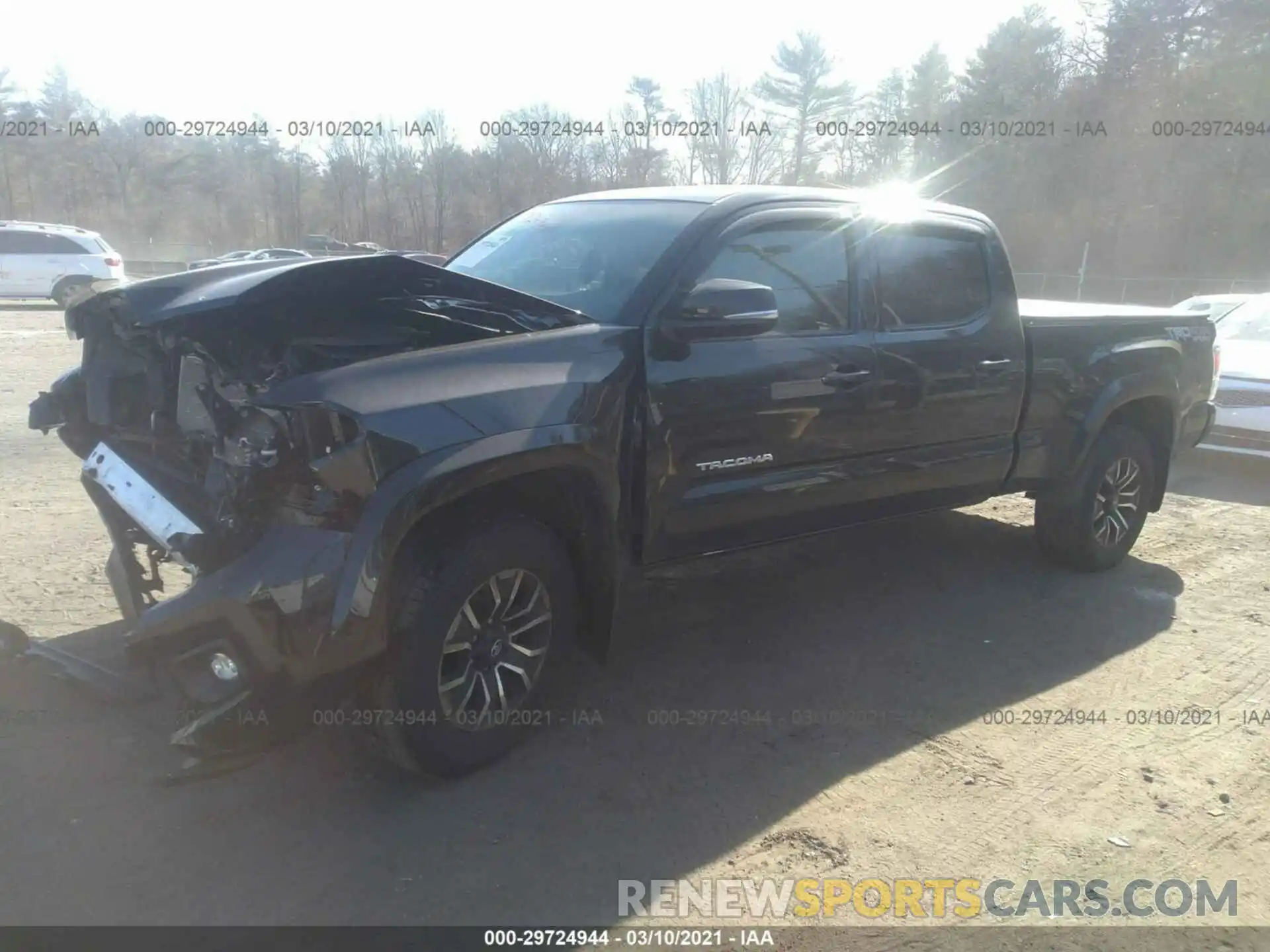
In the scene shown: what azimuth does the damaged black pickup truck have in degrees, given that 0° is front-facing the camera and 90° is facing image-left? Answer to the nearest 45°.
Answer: approximately 45°

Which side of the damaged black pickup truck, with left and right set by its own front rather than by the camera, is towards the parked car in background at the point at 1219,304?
back

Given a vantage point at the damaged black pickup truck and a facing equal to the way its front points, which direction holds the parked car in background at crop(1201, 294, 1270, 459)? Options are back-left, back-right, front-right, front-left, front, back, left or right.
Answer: back

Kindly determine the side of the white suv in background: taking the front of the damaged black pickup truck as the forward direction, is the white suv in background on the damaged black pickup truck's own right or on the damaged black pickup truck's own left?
on the damaged black pickup truck's own right

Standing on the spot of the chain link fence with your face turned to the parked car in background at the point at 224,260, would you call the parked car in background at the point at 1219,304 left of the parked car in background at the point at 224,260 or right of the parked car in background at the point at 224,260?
left
